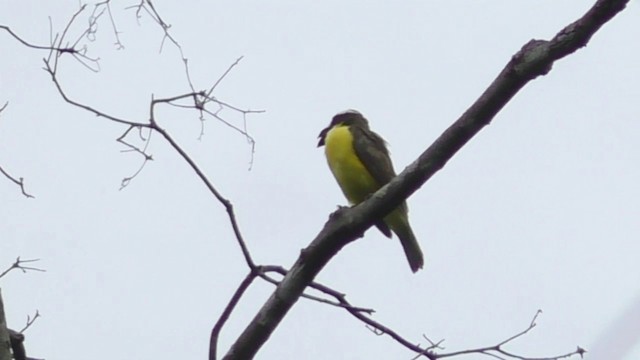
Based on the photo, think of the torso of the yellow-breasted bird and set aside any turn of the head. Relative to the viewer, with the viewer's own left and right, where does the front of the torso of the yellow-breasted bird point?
facing the viewer and to the left of the viewer
